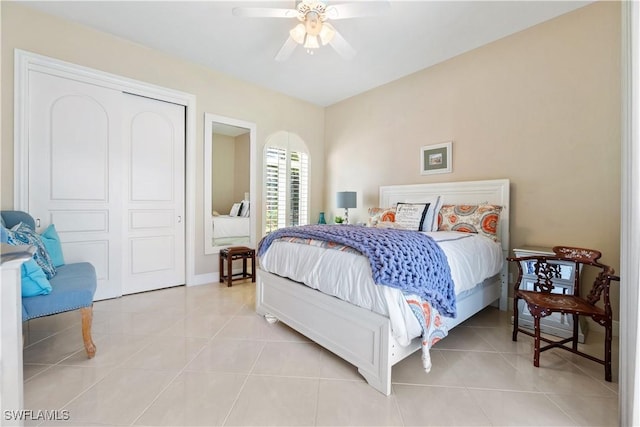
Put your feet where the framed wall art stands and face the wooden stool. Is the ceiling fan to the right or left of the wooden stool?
left

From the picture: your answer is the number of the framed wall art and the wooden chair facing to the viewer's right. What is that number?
0

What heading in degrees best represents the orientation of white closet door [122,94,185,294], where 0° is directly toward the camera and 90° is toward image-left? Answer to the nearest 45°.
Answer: approximately 315°

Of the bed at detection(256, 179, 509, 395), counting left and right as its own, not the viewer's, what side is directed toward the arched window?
right

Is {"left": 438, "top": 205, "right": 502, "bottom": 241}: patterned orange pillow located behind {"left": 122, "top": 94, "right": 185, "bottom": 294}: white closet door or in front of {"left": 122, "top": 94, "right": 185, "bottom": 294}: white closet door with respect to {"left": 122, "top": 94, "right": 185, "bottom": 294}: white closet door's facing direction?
in front

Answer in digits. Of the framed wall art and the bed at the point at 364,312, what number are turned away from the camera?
0

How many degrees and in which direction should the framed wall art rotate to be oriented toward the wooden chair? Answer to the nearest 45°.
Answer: approximately 90° to its left

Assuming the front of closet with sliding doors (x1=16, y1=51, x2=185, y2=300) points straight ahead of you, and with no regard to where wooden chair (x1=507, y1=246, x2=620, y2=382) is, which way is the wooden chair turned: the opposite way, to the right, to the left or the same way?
the opposite way

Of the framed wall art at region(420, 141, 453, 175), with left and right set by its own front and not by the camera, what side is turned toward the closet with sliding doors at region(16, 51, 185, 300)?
front

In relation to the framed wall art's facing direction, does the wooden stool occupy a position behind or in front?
in front

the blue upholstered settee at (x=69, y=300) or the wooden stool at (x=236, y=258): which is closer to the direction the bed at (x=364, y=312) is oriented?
the blue upholstered settee

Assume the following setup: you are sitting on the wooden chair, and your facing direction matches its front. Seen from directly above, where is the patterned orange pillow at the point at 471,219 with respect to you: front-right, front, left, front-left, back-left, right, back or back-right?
right
